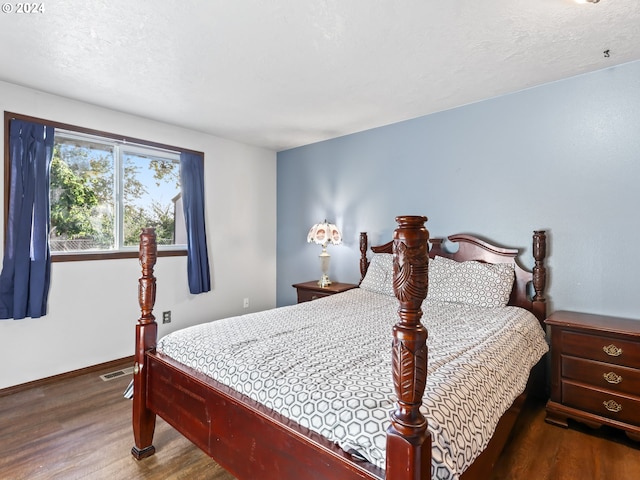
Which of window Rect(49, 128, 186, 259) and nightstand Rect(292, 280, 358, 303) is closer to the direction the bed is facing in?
the window

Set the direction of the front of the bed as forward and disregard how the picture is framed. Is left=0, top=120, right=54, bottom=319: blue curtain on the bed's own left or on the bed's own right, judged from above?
on the bed's own right

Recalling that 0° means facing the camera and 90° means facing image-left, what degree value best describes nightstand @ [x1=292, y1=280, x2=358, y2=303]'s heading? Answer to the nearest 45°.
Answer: approximately 45°

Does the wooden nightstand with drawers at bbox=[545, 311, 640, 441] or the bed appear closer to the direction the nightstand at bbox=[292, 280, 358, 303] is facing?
the bed

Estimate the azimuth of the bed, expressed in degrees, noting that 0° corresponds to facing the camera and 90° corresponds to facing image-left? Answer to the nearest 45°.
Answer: approximately 45°

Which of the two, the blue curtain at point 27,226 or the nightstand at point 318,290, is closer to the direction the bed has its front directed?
the blue curtain

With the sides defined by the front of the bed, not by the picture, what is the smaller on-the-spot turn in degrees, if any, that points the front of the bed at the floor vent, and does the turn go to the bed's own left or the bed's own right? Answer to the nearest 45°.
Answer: approximately 90° to the bed's own right

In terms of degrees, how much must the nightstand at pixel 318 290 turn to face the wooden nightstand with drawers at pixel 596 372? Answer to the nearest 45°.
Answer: approximately 90° to its left

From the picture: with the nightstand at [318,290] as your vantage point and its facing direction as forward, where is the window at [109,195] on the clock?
The window is roughly at 1 o'clock from the nightstand.

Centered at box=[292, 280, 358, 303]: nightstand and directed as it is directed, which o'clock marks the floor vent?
The floor vent is roughly at 1 o'clock from the nightstand.
